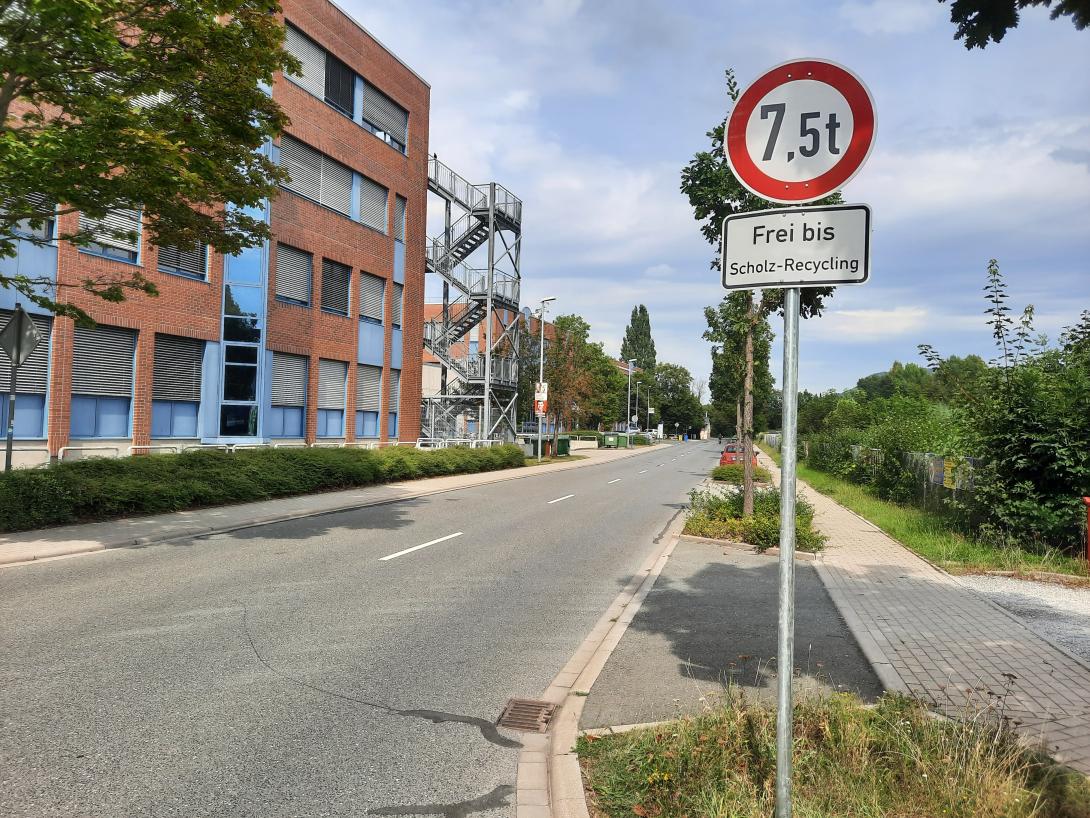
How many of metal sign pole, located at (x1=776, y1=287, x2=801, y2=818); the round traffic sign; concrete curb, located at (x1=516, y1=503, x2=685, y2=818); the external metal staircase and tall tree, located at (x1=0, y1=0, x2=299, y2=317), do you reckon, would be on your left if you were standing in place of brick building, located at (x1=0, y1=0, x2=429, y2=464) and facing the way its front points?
1

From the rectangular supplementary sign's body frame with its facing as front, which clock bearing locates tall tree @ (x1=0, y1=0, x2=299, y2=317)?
The tall tree is roughly at 4 o'clock from the rectangular supplementary sign.

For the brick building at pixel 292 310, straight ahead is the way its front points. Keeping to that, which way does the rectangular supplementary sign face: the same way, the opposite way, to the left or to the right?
to the right

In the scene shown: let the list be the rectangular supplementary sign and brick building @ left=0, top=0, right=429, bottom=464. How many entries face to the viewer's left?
0

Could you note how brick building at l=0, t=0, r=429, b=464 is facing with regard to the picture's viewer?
facing the viewer and to the right of the viewer

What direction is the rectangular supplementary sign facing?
toward the camera

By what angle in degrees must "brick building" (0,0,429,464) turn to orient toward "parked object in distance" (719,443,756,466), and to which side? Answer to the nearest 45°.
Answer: approximately 45° to its left

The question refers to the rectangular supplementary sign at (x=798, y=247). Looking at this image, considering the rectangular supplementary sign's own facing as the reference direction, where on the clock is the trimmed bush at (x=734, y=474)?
The trimmed bush is roughly at 6 o'clock from the rectangular supplementary sign.

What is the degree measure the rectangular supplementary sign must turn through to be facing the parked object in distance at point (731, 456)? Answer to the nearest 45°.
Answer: approximately 180°

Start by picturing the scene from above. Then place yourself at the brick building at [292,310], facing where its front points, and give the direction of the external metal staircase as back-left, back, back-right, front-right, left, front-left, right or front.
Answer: left

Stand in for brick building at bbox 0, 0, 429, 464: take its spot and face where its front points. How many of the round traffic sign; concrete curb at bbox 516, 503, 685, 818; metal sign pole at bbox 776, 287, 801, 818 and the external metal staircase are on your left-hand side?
1

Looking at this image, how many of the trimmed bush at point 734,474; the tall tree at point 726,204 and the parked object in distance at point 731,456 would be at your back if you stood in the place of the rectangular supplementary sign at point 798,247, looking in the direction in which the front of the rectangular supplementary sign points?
3
